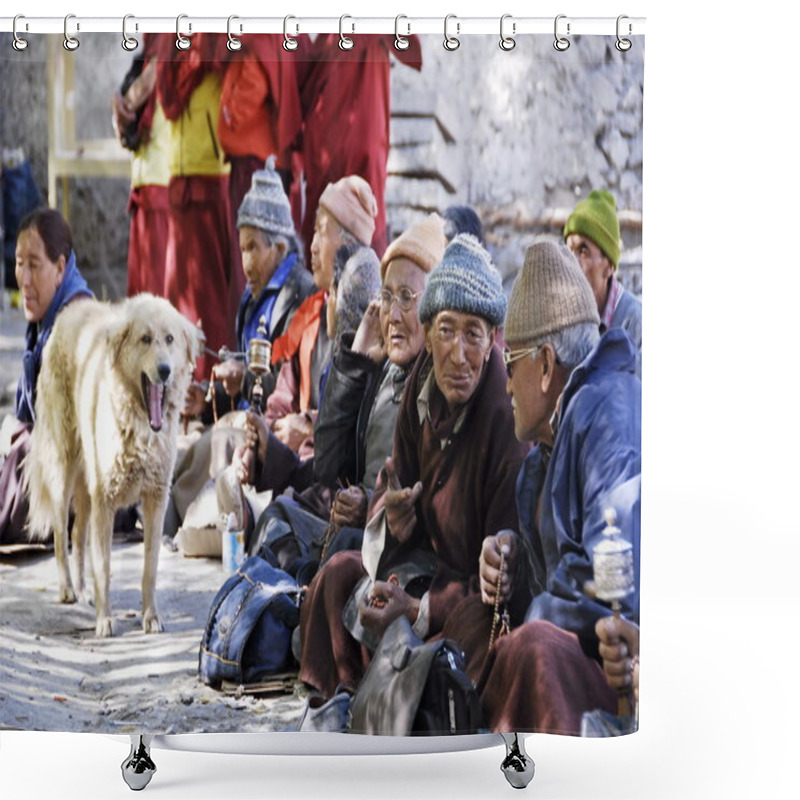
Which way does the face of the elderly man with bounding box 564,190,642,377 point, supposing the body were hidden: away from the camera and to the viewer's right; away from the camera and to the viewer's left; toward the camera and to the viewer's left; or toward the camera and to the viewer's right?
toward the camera and to the viewer's left

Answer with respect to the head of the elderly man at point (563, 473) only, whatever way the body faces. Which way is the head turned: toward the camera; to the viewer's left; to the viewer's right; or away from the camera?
to the viewer's left

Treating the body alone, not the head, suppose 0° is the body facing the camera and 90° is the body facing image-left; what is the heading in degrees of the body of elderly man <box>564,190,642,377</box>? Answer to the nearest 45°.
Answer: approximately 45°
